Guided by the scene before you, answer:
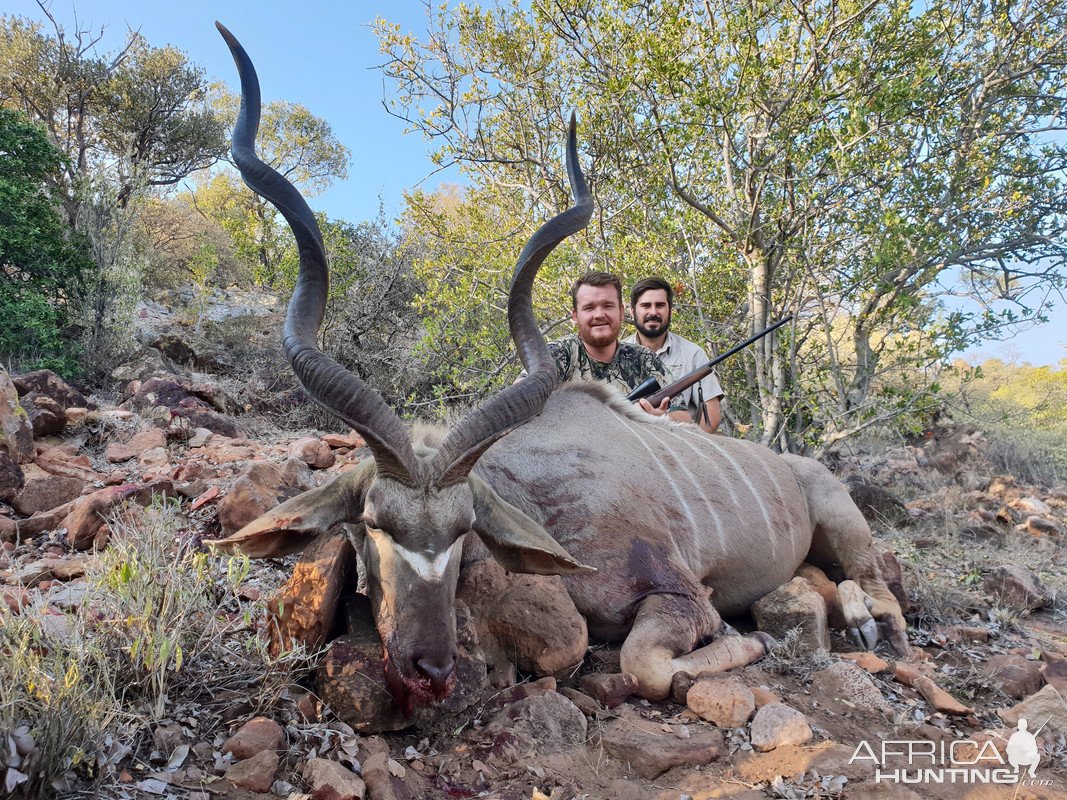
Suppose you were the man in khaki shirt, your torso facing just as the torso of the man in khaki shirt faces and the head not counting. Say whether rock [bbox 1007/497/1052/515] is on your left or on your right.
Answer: on your left

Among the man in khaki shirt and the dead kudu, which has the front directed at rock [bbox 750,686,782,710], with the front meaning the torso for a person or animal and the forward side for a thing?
the man in khaki shirt

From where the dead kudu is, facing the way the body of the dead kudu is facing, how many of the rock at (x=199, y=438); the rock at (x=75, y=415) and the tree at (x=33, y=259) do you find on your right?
3

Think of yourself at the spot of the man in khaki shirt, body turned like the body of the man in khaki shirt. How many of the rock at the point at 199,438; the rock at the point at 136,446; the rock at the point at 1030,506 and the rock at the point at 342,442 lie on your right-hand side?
3

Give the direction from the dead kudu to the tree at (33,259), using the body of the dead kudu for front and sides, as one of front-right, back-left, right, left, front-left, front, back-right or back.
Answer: right

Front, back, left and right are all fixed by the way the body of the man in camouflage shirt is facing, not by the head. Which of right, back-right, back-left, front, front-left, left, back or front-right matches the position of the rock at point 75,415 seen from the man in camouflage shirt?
right

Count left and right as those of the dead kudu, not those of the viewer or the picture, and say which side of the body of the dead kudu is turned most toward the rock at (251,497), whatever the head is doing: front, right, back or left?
right

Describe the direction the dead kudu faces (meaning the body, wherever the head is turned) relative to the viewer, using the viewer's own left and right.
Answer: facing the viewer and to the left of the viewer

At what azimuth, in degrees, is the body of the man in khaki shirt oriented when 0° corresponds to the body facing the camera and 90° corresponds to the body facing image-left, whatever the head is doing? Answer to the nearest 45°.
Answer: approximately 0°

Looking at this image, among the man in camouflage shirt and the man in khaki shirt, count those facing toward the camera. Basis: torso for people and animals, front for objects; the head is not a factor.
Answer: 2

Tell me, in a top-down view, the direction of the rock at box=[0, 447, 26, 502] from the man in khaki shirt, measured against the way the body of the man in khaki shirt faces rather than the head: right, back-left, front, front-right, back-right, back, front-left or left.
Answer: front-right
